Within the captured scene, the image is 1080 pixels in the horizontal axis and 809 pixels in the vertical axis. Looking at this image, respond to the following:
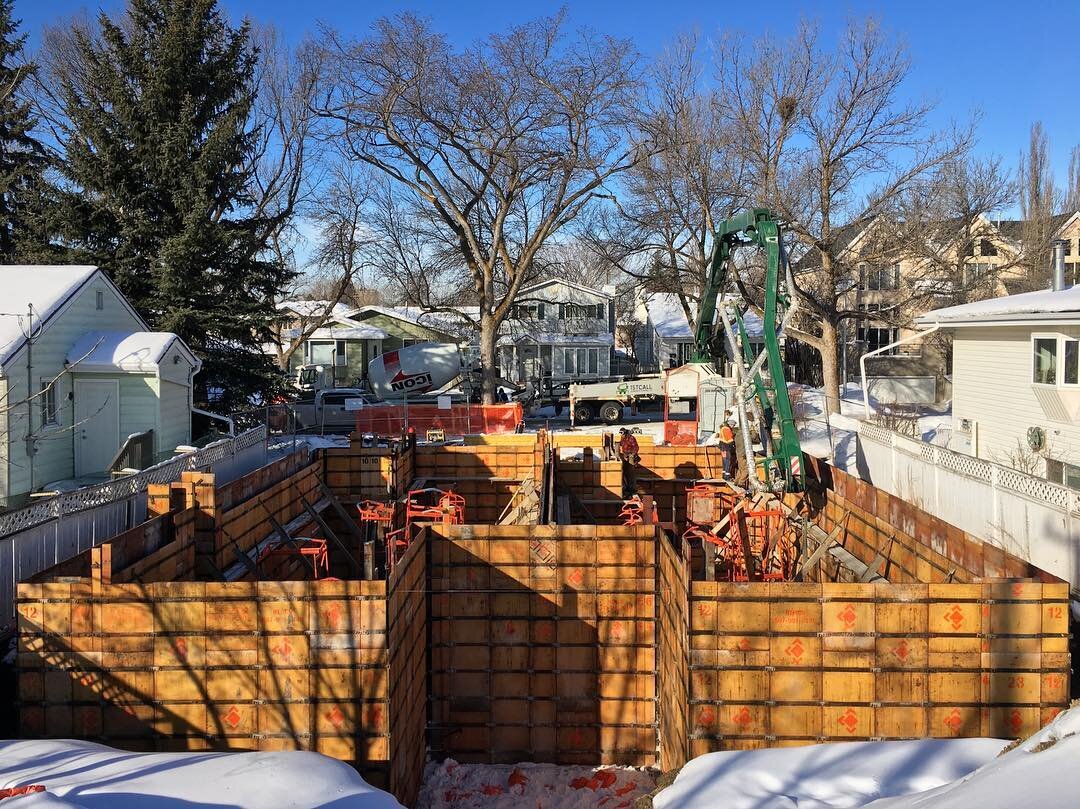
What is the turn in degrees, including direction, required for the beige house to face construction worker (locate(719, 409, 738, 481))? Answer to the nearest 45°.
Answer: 0° — it already faces them

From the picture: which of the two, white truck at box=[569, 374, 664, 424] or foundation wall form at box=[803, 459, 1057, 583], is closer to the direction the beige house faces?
the foundation wall form

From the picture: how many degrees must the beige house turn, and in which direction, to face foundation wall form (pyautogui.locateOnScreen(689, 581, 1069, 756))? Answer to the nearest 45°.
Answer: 0° — it already faces it

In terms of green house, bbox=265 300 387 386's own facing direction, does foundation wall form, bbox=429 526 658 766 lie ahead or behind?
ahead

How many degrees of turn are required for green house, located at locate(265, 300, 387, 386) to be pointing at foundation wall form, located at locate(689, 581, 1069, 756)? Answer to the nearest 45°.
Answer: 0° — it already faces it

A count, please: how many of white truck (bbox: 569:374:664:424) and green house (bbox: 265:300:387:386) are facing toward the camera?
1

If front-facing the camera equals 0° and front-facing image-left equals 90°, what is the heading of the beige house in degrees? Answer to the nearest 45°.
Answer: approximately 0°

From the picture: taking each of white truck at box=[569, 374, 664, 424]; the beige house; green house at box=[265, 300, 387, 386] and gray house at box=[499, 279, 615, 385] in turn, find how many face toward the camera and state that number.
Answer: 3

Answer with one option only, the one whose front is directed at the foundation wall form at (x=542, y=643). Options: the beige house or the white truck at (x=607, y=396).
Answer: the beige house

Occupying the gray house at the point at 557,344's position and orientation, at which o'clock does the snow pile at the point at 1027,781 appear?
The snow pile is roughly at 12 o'clock from the gray house.

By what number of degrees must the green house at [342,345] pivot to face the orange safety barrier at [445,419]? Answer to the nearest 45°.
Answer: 0° — it already faces it
